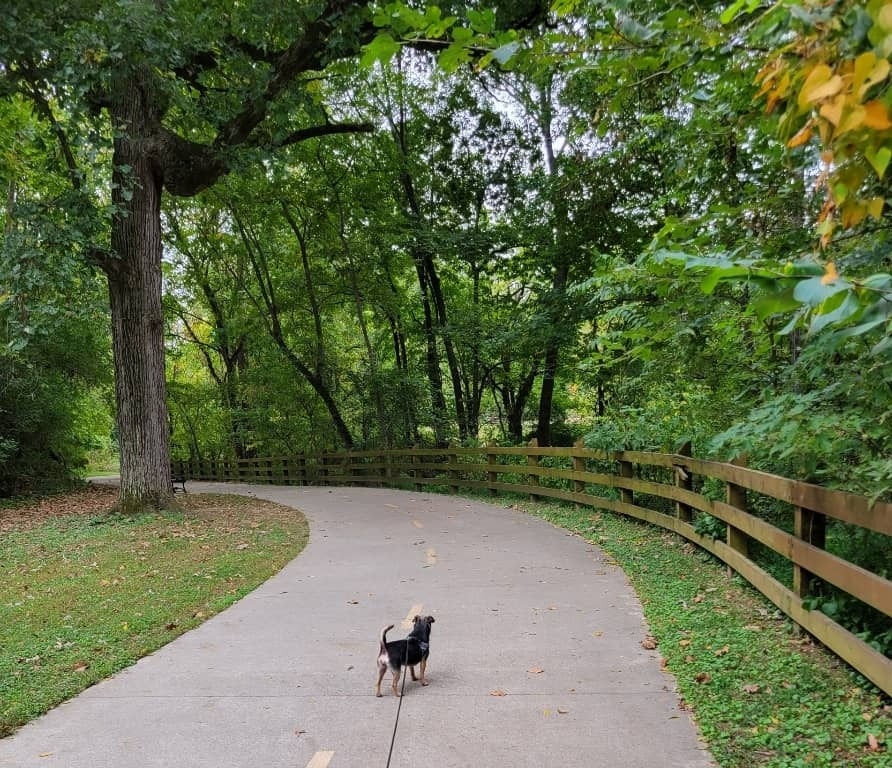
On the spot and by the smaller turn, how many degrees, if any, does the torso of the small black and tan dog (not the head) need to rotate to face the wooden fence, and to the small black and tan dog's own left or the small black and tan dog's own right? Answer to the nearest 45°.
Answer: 0° — it already faces it

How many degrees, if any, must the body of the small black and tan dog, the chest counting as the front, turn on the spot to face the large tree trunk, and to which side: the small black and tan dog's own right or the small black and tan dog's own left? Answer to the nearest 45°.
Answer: approximately 90° to the small black and tan dog's own left

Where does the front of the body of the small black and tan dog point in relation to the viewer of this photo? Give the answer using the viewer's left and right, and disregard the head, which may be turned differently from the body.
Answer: facing away from the viewer and to the right of the viewer
